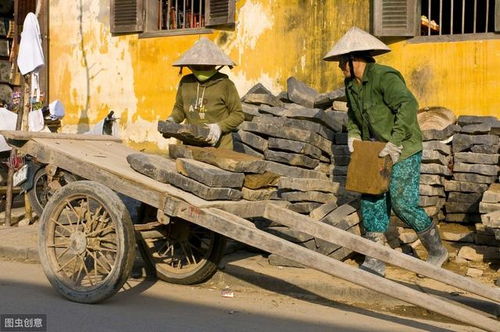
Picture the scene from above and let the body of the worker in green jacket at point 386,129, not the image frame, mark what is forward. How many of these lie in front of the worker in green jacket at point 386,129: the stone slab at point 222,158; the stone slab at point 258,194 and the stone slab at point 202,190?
3

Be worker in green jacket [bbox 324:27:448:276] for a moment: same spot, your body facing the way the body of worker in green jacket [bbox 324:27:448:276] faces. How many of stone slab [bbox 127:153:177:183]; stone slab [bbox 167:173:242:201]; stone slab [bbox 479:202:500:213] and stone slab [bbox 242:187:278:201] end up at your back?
1

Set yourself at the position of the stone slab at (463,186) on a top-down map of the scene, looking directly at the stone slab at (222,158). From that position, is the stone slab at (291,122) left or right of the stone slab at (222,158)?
right

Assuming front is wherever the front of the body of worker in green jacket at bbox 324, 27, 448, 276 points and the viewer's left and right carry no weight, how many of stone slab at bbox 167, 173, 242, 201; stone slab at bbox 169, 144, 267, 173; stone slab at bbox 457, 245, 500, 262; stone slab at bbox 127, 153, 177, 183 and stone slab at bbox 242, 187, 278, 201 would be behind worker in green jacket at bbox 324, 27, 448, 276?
1

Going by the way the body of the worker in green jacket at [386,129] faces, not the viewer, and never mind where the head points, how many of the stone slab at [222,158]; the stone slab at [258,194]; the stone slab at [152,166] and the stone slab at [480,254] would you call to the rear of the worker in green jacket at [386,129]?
1

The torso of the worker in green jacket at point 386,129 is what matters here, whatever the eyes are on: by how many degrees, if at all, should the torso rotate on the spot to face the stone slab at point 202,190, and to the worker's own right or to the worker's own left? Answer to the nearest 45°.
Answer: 0° — they already face it

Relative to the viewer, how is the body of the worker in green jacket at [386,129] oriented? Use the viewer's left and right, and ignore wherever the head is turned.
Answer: facing the viewer and to the left of the viewer

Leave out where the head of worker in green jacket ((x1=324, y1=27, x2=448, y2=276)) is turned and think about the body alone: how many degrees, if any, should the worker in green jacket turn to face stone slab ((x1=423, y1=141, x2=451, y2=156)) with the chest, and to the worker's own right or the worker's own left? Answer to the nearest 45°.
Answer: approximately 135° to the worker's own right

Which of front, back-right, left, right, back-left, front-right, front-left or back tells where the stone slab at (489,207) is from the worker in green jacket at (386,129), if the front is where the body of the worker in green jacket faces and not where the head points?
back
